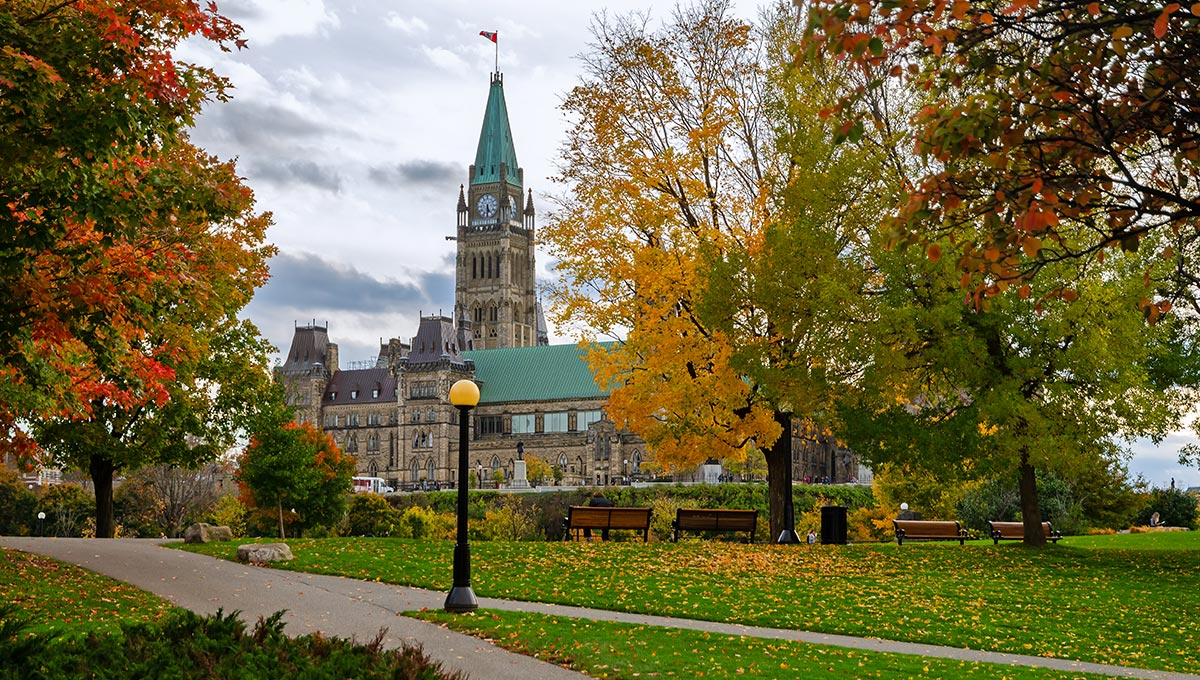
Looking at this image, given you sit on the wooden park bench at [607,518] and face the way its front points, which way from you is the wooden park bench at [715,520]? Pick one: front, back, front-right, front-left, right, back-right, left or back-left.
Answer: right

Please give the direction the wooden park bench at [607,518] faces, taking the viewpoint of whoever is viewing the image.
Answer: facing away from the viewer

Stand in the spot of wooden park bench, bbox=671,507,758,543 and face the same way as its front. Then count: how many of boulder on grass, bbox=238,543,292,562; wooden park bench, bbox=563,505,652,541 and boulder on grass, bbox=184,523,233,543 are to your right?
0

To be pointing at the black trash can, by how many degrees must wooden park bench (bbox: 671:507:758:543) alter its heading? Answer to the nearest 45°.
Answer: approximately 90° to its right

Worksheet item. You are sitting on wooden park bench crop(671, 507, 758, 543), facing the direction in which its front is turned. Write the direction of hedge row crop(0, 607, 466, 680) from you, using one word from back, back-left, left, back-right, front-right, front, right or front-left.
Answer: back

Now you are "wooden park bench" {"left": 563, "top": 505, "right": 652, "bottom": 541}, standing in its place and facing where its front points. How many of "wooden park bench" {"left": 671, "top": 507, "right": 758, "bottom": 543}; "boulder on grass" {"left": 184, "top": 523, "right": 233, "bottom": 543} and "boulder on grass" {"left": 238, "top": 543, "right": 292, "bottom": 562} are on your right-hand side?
1

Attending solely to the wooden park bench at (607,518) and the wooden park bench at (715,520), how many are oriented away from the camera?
2

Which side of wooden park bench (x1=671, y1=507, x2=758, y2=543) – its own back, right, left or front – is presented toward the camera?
back

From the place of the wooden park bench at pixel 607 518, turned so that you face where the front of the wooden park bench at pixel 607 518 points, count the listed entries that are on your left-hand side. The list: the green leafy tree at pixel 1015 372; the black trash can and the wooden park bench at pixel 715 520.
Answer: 0

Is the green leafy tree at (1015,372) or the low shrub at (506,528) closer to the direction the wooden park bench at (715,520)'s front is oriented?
the low shrub

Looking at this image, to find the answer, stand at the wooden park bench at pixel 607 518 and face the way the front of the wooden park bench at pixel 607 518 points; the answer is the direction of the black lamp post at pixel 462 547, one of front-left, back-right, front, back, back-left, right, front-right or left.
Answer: back

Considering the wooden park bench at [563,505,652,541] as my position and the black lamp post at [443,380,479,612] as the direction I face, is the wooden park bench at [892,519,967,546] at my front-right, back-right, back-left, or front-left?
back-left

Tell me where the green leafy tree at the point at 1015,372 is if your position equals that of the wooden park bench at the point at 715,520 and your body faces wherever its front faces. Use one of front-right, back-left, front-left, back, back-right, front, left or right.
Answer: back-right

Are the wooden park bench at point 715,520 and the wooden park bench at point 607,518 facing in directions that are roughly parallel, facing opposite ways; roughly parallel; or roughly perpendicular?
roughly parallel

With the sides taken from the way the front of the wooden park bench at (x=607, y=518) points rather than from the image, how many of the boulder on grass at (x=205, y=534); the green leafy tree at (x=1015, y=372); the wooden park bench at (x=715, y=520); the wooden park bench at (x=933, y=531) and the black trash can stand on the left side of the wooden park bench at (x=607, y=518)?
1
